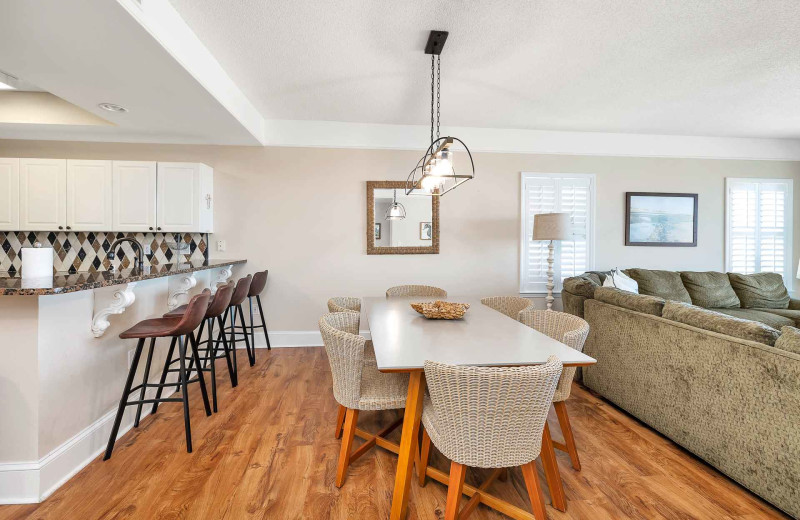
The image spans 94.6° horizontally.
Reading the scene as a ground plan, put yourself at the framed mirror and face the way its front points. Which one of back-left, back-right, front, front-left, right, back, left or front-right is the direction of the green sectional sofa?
front-left

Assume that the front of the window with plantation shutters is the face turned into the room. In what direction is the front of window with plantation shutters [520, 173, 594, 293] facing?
toward the camera

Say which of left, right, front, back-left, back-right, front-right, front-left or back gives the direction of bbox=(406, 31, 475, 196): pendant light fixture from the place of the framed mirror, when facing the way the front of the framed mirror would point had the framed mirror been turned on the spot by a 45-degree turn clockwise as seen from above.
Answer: front-left

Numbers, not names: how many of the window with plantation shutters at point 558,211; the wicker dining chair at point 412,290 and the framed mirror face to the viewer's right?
0

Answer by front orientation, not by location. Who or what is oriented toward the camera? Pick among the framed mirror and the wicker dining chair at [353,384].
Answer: the framed mirror

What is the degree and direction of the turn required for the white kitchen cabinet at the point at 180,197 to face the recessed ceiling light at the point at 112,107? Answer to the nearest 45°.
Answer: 0° — it already faces it

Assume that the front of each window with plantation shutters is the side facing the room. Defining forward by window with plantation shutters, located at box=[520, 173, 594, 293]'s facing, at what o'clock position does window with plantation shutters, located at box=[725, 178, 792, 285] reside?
window with plantation shutters, located at box=[725, 178, 792, 285] is roughly at 8 o'clock from window with plantation shutters, located at box=[520, 173, 594, 293].

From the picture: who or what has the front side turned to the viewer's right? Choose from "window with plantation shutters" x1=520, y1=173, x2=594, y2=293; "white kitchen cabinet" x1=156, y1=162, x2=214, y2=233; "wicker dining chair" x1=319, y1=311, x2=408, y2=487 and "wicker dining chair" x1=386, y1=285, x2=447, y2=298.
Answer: "wicker dining chair" x1=319, y1=311, x2=408, y2=487

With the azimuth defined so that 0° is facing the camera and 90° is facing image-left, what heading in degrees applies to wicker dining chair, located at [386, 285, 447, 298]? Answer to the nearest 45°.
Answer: approximately 0°

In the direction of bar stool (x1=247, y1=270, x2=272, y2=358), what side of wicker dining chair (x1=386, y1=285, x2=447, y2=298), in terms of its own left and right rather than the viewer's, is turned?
right

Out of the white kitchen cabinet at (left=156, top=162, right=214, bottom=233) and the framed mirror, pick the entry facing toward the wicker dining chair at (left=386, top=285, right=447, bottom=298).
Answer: the framed mirror

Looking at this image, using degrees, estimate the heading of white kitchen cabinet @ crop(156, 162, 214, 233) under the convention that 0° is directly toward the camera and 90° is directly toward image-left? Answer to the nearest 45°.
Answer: approximately 45°

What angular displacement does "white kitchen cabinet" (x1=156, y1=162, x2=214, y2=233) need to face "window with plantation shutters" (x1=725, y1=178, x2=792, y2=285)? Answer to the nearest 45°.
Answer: approximately 90° to its left

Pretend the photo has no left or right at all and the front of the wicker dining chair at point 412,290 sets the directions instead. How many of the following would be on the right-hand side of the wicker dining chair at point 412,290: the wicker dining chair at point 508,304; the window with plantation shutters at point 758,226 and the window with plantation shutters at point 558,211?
0

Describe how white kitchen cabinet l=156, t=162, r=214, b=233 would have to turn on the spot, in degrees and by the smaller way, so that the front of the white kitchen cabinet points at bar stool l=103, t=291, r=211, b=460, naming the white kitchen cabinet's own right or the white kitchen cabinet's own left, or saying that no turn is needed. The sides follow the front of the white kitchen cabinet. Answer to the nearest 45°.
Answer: approximately 45° to the white kitchen cabinet's own left

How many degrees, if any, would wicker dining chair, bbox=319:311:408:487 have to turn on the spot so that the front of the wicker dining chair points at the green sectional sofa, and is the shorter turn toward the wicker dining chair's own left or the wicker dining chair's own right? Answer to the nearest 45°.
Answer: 0° — it already faces it

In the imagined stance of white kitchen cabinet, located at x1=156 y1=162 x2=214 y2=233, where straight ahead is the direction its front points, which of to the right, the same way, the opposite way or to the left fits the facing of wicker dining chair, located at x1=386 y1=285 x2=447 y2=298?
the same way

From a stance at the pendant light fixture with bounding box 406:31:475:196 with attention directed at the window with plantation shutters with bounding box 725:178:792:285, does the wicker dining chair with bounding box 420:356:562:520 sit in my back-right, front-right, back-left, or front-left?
back-right

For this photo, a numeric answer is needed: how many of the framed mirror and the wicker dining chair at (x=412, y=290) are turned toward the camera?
2

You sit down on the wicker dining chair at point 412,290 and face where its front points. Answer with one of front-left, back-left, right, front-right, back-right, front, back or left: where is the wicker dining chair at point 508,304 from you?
front-left

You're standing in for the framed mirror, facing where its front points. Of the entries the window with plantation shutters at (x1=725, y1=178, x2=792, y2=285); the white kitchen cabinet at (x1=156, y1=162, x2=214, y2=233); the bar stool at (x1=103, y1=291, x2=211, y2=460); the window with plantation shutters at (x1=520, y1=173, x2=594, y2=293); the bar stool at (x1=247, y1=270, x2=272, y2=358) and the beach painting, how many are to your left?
3

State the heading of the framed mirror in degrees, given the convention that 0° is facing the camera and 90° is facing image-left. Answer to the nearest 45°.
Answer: approximately 0°

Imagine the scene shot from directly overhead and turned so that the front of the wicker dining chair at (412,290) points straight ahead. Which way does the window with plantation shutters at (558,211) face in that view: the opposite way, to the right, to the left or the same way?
the same way

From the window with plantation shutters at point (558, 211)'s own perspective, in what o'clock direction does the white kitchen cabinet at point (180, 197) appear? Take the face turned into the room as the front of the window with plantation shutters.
The white kitchen cabinet is roughly at 2 o'clock from the window with plantation shutters.

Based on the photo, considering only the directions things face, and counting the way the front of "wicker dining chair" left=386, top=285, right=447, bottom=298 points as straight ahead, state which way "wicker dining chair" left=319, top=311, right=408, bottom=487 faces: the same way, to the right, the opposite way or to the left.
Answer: to the left
